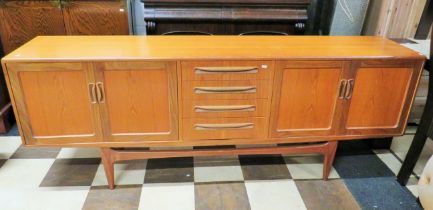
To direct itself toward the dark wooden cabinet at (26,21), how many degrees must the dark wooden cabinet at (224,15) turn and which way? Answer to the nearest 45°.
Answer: approximately 90° to its right

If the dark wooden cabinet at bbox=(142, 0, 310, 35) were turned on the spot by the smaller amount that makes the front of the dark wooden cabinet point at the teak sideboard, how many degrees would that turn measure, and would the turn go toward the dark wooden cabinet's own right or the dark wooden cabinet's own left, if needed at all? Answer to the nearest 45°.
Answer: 0° — it already faces it

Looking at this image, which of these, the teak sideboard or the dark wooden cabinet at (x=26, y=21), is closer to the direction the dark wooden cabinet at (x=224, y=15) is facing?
the teak sideboard

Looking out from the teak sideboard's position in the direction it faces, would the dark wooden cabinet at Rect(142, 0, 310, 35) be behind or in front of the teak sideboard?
behind

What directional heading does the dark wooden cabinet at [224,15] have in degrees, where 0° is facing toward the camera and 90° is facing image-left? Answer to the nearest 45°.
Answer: approximately 0°

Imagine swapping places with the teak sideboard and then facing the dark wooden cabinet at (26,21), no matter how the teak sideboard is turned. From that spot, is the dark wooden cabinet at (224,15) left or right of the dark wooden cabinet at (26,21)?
right

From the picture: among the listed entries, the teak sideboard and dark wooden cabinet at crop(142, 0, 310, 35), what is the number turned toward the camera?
2

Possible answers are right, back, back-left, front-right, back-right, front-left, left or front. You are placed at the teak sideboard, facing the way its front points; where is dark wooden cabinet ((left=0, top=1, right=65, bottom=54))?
back-right
